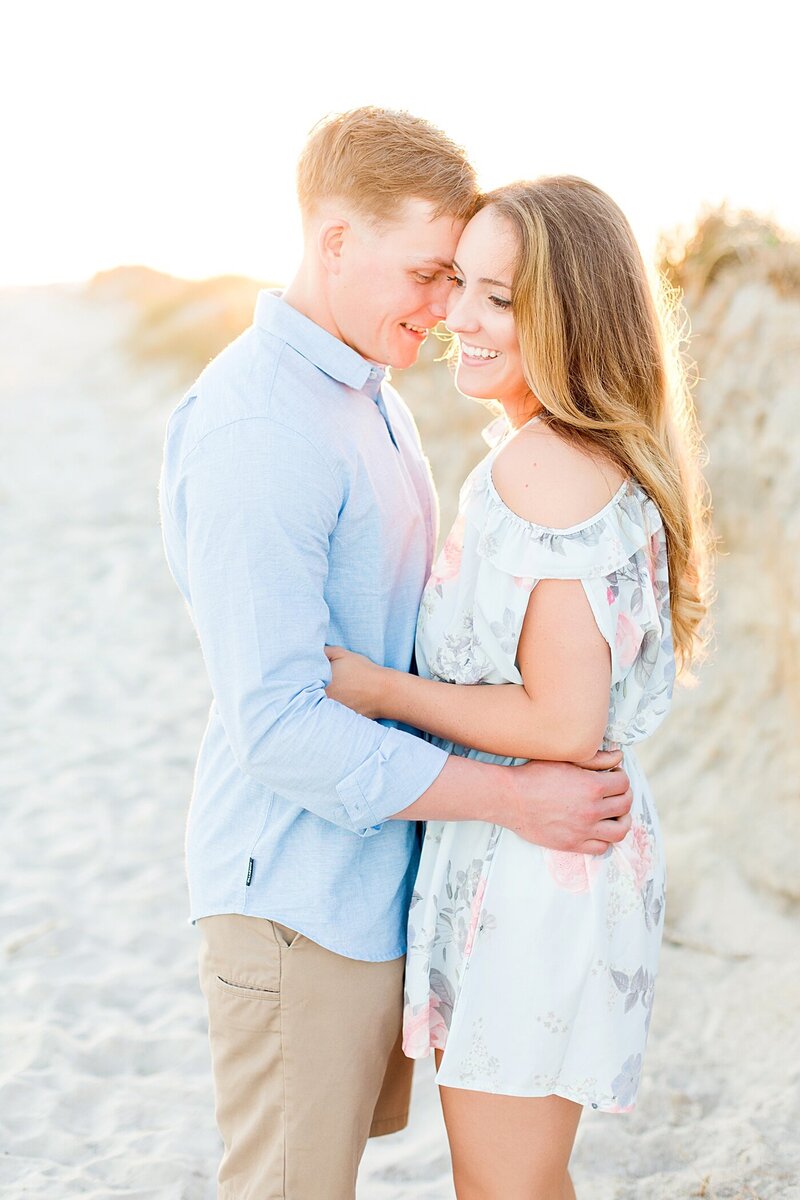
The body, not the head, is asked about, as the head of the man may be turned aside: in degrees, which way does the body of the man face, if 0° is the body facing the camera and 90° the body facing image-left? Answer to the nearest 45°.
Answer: approximately 270°

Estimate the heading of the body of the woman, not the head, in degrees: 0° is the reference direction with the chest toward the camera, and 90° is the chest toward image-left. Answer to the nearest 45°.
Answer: approximately 90°

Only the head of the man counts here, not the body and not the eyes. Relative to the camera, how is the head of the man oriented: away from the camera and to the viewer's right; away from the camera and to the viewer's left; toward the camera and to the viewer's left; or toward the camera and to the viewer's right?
toward the camera and to the viewer's right

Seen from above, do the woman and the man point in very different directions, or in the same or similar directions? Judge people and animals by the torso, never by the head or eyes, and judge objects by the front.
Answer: very different directions
